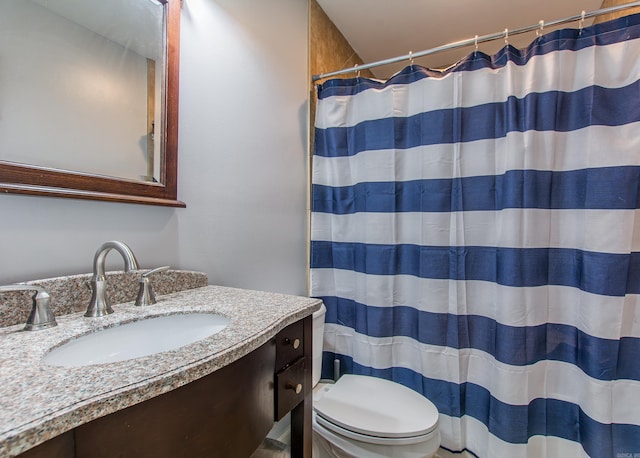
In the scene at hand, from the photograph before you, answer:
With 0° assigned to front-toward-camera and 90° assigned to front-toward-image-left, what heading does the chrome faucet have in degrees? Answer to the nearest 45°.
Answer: approximately 315°

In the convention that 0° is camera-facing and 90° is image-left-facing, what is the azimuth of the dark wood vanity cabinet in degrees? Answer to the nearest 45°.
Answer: approximately 315°

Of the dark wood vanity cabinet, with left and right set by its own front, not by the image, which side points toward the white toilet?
left

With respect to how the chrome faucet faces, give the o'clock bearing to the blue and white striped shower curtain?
The blue and white striped shower curtain is roughly at 11 o'clock from the chrome faucet.
